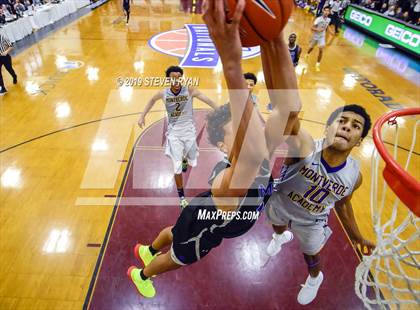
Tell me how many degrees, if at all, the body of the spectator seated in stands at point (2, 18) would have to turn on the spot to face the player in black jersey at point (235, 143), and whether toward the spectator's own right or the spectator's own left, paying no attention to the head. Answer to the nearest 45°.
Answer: approximately 45° to the spectator's own right

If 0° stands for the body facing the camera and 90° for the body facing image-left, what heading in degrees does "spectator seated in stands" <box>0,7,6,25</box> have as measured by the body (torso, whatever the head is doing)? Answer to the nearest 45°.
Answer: approximately 315°

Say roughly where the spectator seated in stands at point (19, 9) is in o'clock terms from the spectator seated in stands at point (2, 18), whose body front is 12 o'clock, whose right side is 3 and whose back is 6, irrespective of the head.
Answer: the spectator seated in stands at point (19, 9) is roughly at 8 o'clock from the spectator seated in stands at point (2, 18).
